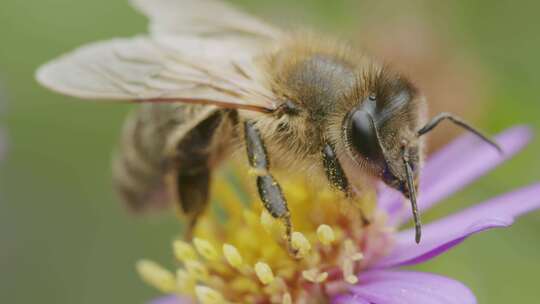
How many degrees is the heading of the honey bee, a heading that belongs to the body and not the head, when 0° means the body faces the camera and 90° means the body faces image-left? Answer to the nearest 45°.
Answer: approximately 315°
